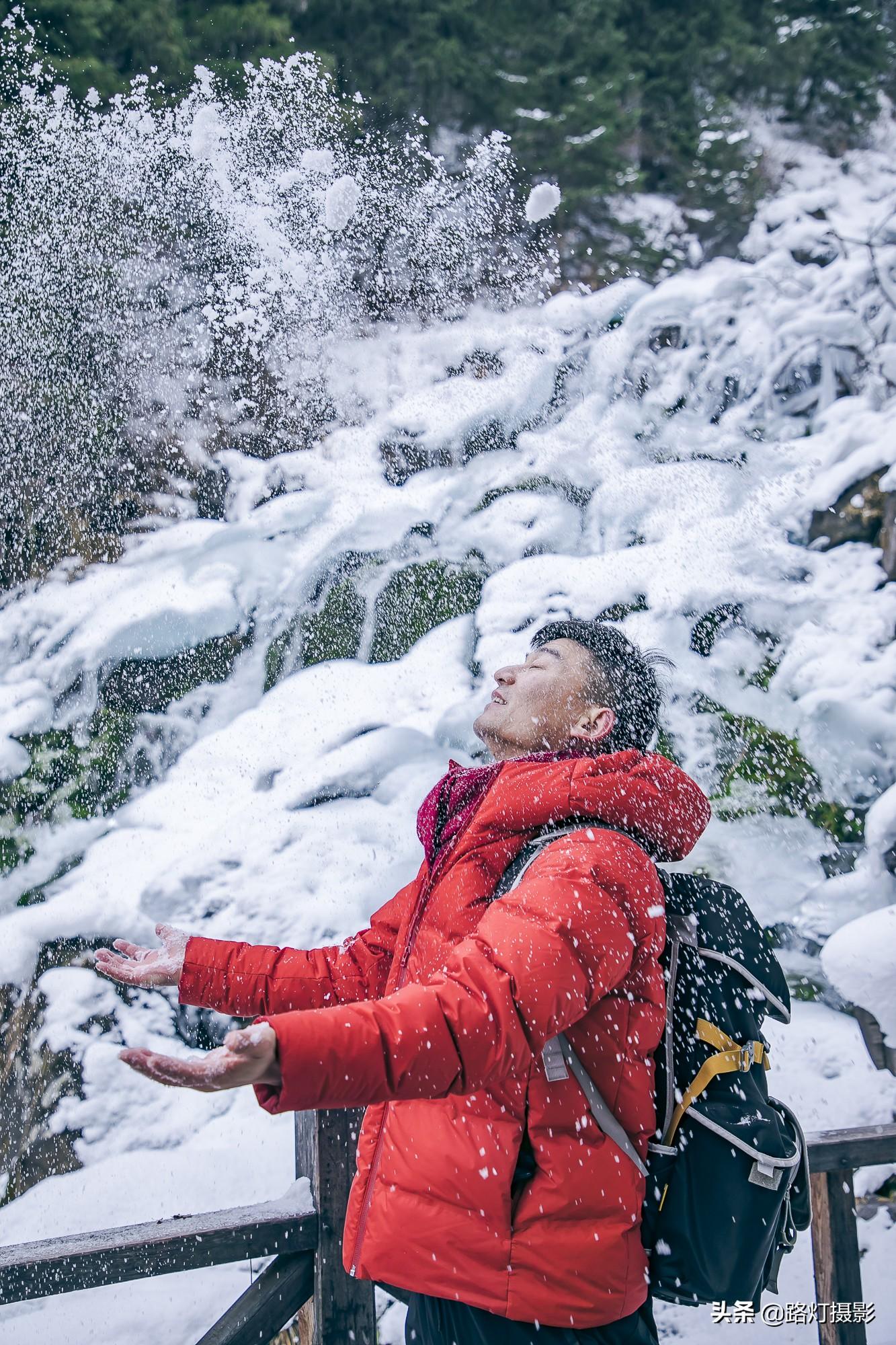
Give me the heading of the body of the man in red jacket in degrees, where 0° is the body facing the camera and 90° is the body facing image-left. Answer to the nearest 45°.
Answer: approximately 90°

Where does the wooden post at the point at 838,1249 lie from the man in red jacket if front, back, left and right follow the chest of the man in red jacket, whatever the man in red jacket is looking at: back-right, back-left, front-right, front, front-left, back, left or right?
back-right
